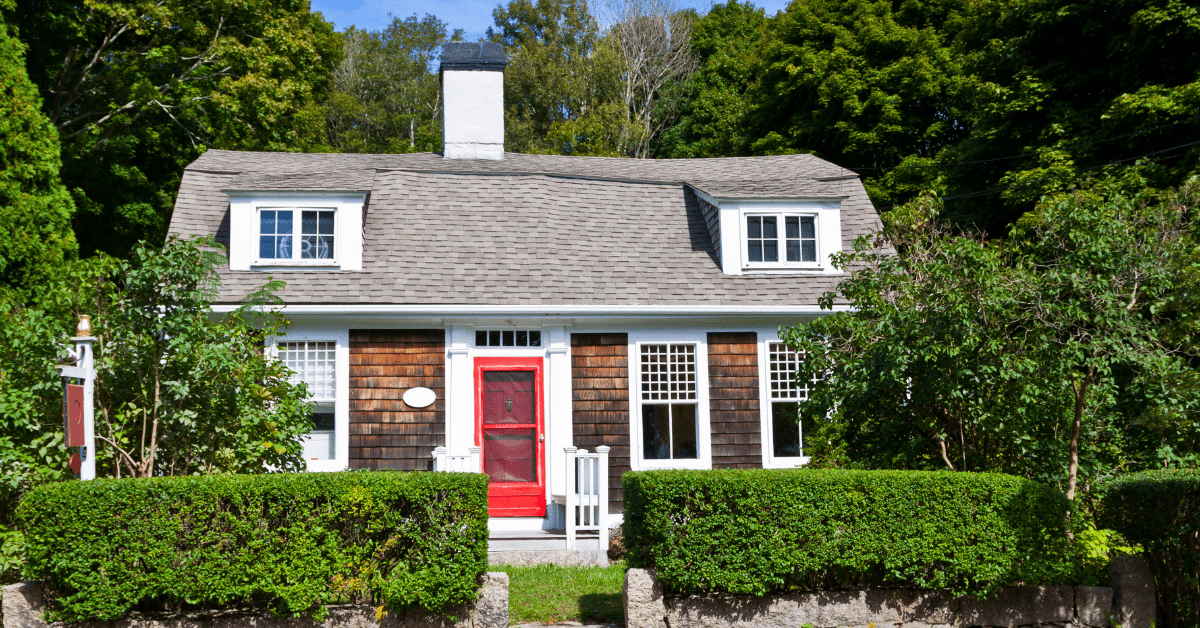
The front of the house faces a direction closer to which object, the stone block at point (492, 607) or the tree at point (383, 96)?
the stone block

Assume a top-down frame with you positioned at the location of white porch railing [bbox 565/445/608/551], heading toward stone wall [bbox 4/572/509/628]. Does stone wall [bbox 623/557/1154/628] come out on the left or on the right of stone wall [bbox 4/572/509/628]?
left

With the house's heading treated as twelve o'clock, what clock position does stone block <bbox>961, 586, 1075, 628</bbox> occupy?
The stone block is roughly at 11 o'clock from the house.

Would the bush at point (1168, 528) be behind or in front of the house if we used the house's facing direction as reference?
in front

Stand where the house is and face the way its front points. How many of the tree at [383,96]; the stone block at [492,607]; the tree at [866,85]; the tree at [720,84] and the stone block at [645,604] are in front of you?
2

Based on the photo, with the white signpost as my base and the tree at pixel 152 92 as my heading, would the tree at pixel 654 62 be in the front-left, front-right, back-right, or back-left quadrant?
front-right

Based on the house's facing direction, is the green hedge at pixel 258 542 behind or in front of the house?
in front

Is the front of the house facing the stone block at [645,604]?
yes

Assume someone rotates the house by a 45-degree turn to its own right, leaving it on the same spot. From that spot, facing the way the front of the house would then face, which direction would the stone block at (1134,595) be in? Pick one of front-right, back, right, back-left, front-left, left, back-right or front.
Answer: left

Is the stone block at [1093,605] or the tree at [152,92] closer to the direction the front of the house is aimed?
the stone block

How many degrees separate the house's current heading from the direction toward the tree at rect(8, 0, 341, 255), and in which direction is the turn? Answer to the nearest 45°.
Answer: approximately 135° to its right

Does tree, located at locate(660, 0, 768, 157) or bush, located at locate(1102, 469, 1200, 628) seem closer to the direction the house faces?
the bush

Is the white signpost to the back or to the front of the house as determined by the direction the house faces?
to the front

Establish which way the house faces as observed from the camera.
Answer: facing the viewer
